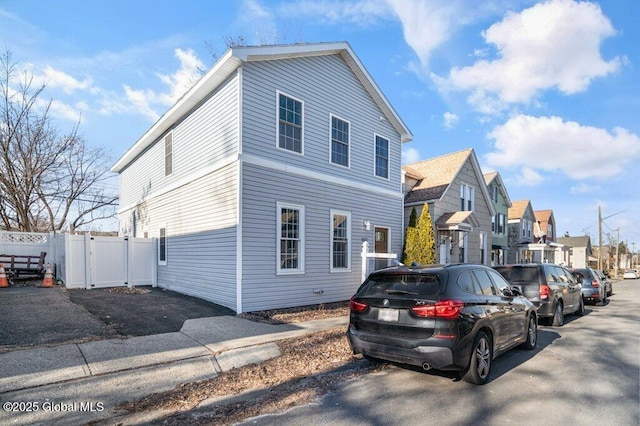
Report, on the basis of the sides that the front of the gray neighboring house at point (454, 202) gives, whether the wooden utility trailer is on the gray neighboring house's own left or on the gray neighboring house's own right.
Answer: on the gray neighboring house's own right

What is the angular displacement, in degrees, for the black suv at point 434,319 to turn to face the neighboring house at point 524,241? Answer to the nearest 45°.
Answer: approximately 45° to its left

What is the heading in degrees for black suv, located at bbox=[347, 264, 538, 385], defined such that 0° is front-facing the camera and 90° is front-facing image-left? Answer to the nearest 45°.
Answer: approximately 225°

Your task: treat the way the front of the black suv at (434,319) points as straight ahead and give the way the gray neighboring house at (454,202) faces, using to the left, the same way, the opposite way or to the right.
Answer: to the right

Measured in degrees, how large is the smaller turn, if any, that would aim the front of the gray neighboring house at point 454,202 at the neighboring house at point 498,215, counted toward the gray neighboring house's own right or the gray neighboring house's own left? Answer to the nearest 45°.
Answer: approximately 135° to the gray neighboring house's own left

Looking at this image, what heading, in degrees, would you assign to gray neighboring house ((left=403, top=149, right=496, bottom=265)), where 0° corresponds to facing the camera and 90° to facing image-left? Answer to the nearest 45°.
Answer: approximately 315°

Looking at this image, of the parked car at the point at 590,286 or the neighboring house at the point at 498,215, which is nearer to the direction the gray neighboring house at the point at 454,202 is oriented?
the parked car

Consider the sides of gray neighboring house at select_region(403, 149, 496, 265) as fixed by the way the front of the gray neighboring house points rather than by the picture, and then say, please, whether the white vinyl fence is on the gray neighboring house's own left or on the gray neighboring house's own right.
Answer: on the gray neighboring house's own right

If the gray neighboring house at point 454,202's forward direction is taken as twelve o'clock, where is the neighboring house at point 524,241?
The neighboring house is roughly at 8 o'clock from the gray neighboring house.
